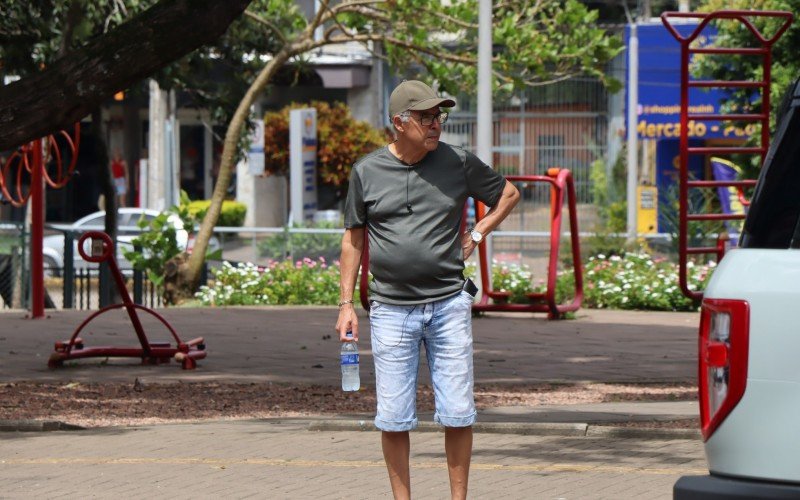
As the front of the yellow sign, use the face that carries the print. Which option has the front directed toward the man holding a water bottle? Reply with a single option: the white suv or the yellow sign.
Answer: the yellow sign

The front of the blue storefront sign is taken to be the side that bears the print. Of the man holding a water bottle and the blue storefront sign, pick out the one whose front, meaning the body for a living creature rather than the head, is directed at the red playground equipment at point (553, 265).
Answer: the blue storefront sign

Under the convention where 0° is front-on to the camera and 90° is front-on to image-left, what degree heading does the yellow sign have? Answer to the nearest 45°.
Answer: approximately 0°

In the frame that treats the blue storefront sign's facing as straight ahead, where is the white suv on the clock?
The white suv is roughly at 12 o'clock from the blue storefront sign.
